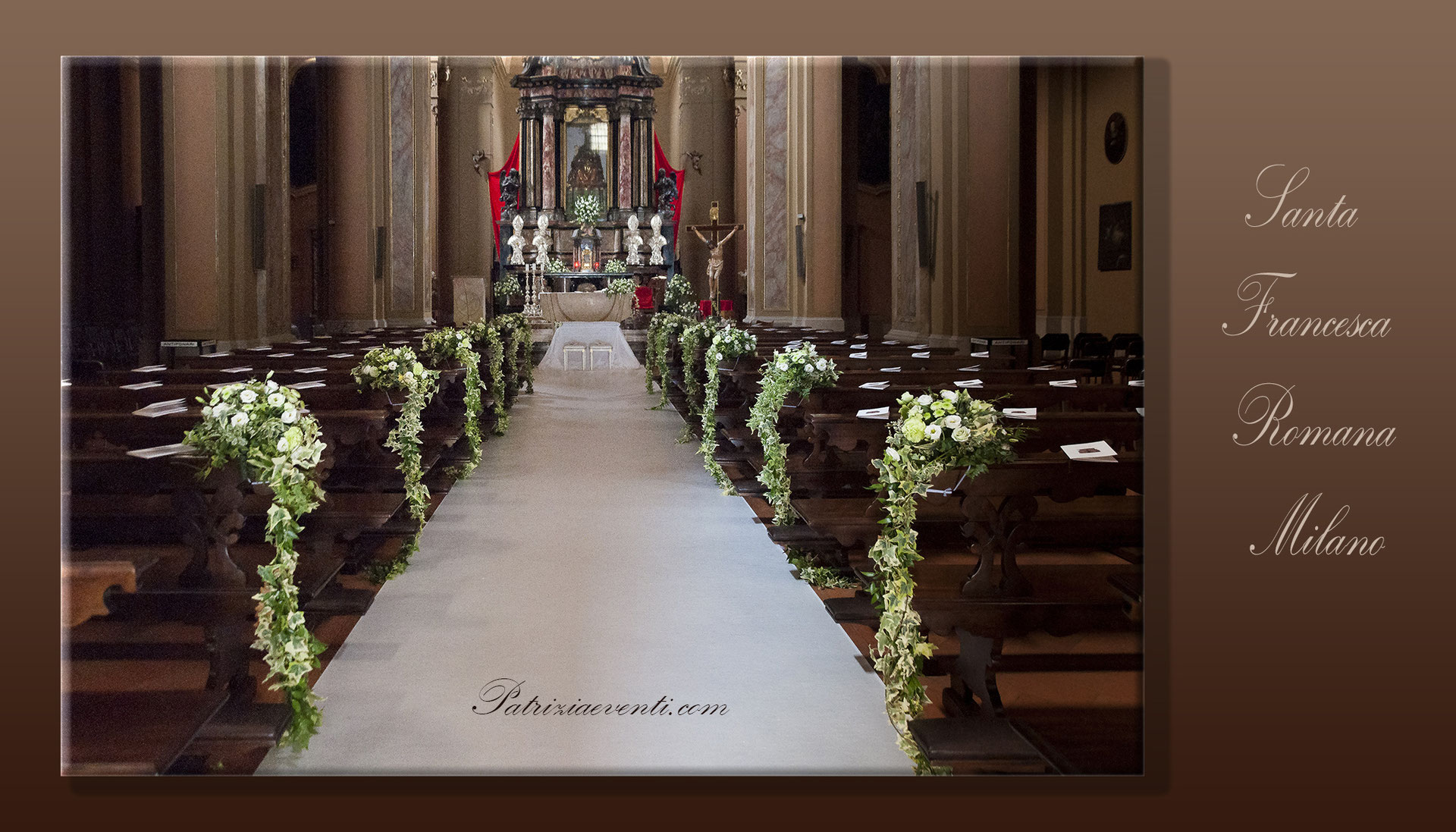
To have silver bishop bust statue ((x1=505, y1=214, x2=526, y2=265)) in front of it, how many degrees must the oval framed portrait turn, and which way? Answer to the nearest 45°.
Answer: approximately 90° to its right

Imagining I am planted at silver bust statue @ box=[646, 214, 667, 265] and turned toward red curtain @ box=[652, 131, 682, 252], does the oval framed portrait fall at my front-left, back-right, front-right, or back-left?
back-right

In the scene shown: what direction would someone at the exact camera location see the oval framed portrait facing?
facing the viewer and to the left of the viewer

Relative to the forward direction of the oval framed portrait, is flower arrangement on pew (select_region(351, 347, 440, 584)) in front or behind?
in front

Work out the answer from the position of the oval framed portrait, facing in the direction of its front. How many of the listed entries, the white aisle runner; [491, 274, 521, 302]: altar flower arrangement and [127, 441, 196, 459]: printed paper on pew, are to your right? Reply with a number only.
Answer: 1

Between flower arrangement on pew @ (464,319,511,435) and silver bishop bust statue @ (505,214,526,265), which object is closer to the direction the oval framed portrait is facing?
the flower arrangement on pew

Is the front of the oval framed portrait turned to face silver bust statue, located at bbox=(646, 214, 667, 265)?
no

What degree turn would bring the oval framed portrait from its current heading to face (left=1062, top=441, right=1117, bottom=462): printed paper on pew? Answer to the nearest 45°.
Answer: approximately 45° to its left

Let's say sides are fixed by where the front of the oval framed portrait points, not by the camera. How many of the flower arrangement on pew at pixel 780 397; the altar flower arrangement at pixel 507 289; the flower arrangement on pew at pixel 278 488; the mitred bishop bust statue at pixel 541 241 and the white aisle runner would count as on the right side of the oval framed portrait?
2

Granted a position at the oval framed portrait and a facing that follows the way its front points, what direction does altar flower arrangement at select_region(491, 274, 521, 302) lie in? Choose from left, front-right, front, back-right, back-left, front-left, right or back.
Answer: right

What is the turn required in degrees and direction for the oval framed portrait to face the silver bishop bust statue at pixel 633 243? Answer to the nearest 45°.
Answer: approximately 90° to its right

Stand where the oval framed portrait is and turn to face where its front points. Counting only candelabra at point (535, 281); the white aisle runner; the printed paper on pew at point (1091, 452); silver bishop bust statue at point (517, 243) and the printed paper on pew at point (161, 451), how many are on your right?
2

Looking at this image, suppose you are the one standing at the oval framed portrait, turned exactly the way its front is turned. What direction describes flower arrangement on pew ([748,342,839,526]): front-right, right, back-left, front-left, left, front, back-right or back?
front-left

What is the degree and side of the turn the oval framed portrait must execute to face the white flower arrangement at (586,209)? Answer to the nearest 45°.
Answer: approximately 90° to its right

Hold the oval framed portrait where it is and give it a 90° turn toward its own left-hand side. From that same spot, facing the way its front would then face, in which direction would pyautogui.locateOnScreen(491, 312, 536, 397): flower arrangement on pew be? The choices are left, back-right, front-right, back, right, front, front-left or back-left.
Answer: back-right

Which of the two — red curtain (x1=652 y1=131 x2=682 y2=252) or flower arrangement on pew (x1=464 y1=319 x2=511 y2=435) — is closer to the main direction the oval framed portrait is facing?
the flower arrangement on pew

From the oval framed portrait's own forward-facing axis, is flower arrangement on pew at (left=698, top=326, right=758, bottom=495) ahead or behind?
ahead

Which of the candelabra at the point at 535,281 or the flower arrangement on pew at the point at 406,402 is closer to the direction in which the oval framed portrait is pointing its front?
the flower arrangement on pew
